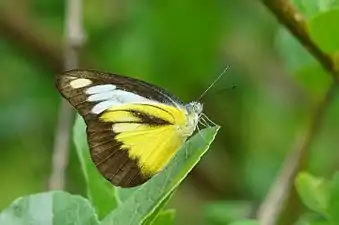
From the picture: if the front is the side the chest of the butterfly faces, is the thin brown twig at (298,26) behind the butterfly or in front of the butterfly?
in front

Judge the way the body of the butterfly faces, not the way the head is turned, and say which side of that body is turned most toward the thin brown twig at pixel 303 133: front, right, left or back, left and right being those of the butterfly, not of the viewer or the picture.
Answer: front

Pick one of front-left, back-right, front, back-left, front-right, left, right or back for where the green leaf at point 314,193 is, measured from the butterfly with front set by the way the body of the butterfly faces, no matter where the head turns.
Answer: front

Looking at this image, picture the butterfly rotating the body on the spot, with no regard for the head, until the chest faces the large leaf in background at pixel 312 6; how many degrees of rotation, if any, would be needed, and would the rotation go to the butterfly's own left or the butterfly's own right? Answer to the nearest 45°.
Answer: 0° — it already faces it

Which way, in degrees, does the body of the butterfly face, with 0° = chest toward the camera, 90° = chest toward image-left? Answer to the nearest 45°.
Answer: approximately 270°
